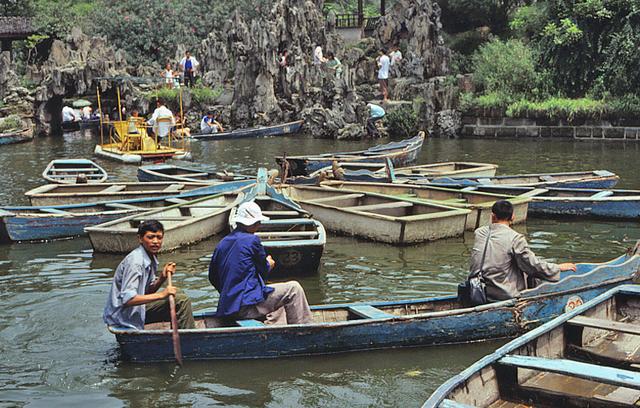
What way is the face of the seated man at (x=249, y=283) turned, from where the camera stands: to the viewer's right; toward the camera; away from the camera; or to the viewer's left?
to the viewer's right

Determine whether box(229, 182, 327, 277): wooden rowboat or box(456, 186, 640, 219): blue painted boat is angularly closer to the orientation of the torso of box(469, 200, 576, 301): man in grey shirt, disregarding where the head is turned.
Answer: the blue painted boat

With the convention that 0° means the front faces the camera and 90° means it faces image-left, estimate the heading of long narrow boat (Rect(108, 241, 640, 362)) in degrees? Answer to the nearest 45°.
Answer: approximately 270°

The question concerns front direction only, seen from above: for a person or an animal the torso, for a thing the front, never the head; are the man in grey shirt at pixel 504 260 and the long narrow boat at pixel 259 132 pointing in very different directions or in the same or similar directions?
same or similar directions

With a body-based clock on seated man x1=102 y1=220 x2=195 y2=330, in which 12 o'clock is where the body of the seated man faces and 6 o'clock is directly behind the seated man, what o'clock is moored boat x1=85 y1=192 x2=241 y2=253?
The moored boat is roughly at 9 o'clock from the seated man.

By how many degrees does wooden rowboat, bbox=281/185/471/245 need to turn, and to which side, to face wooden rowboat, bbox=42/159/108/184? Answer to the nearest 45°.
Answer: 0° — it already faces it

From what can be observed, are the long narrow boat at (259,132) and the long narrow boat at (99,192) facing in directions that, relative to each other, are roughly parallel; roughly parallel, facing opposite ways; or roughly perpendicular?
roughly parallel

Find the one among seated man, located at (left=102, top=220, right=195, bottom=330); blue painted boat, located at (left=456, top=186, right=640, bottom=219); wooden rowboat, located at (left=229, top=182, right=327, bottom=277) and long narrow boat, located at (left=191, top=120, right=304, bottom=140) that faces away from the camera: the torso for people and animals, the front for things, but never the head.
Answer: the wooden rowboat

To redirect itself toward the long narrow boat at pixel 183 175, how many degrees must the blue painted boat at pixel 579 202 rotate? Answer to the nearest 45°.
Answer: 0° — it already faces it

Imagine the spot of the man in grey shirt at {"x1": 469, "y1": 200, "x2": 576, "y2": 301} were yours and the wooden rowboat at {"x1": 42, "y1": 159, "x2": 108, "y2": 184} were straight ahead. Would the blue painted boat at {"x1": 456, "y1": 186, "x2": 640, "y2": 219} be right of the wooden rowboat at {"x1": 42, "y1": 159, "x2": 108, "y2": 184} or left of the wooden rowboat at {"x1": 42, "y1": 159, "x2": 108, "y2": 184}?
right

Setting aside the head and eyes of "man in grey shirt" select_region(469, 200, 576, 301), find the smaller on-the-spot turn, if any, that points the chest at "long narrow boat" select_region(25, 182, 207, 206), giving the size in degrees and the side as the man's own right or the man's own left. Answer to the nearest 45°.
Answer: approximately 90° to the man's own left

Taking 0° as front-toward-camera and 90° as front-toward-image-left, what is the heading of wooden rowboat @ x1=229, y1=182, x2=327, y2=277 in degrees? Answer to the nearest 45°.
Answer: approximately 180°

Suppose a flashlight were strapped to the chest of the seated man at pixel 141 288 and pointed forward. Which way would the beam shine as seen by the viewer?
to the viewer's right

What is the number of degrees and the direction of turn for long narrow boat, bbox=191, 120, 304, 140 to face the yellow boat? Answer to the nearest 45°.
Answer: approximately 135° to its right

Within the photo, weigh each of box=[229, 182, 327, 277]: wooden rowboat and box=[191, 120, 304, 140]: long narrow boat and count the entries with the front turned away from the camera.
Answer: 1

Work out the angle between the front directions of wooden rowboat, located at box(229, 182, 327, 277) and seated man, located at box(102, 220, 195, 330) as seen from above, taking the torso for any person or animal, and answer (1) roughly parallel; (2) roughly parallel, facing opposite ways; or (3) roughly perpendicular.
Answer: roughly perpendicular
